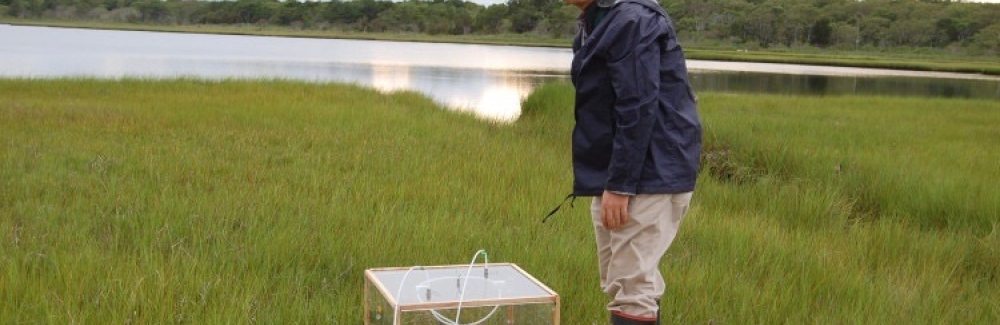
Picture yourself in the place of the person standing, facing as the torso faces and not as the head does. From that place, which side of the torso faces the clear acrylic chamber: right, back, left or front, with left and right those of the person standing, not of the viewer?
front

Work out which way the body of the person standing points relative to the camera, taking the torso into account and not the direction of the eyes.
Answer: to the viewer's left
